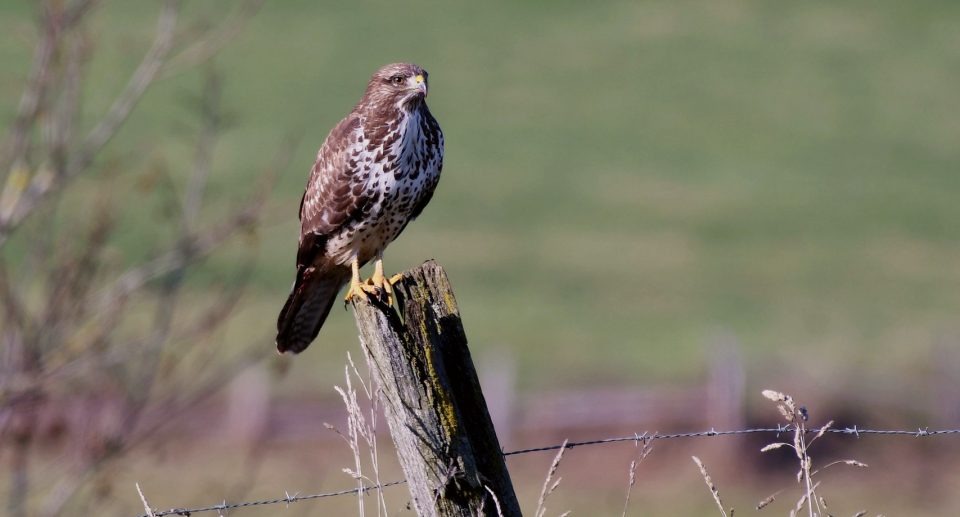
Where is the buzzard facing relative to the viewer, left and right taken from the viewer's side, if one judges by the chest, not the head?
facing the viewer and to the right of the viewer

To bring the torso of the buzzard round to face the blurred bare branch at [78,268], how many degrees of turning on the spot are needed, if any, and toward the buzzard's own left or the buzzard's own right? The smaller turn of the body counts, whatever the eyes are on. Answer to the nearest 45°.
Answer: approximately 180°
